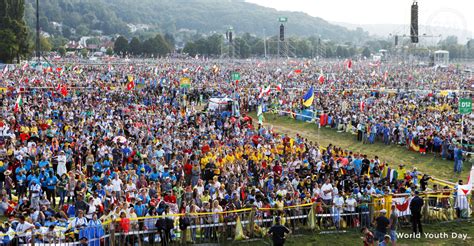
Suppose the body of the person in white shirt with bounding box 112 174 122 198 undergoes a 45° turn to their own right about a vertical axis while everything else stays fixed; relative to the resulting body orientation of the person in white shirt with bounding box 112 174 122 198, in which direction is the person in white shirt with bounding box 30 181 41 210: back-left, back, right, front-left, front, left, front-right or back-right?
front-right

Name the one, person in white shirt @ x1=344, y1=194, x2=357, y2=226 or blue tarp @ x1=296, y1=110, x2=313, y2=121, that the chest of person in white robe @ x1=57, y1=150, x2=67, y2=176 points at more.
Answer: the person in white shirt

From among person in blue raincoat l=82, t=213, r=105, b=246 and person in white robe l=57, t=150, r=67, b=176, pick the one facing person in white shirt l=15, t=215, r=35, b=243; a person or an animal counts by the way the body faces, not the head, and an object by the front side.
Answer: person in white robe l=57, t=150, r=67, b=176

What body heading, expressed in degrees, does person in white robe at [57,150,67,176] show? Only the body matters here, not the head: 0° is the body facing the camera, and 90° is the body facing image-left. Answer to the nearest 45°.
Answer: approximately 0°

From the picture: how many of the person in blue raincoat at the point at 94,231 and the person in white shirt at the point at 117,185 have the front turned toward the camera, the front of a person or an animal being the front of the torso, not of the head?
2

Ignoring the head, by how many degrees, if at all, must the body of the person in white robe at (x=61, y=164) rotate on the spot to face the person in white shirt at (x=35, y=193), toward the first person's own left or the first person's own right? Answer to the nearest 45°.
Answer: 0° — they already face them

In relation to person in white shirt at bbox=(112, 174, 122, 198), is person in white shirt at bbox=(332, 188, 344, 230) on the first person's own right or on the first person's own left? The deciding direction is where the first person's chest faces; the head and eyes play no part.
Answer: on the first person's own left

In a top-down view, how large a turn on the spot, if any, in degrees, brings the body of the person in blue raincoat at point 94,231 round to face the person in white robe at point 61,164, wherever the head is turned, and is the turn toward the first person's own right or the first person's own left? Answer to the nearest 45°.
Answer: approximately 180°

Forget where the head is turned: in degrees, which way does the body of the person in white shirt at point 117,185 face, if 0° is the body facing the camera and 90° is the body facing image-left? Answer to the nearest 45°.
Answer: approximately 0°

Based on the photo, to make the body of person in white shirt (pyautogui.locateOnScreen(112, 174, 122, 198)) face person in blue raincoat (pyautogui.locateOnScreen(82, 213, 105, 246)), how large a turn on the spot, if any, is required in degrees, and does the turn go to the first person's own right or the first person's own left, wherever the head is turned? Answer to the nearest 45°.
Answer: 0° — they already face them

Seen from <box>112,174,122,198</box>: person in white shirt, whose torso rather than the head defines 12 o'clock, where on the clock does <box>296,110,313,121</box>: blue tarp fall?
The blue tarp is roughly at 7 o'clock from the person in white shirt.

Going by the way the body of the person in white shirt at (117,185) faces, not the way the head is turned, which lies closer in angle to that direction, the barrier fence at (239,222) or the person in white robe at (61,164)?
the barrier fence
